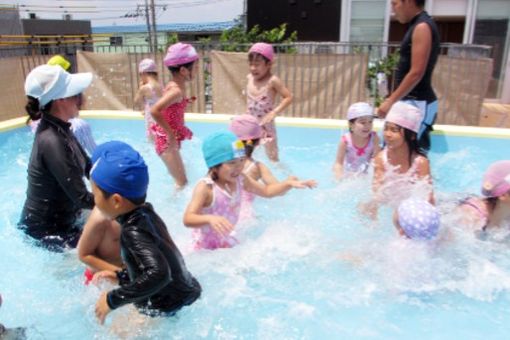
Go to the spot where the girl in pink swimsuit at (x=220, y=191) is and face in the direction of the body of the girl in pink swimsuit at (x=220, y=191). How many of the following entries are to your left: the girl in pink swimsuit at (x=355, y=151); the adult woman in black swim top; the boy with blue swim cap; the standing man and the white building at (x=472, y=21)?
3

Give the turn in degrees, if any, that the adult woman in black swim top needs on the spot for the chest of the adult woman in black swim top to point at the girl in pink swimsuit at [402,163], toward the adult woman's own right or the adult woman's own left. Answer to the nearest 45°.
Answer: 0° — they already face them

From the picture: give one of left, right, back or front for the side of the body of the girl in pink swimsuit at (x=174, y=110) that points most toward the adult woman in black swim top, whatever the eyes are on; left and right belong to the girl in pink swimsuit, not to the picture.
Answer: right

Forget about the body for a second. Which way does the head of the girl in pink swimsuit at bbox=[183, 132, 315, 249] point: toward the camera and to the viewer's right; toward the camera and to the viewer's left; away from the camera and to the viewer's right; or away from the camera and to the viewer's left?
toward the camera and to the viewer's right

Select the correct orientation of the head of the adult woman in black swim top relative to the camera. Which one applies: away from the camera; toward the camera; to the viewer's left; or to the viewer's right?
to the viewer's right

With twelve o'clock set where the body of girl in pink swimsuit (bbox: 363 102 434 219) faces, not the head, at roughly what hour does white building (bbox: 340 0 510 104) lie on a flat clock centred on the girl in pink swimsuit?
The white building is roughly at 5 o'clock from the girl in pink swimsuit.

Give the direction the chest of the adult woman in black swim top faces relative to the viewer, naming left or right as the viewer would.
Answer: facing to the right of the viewer

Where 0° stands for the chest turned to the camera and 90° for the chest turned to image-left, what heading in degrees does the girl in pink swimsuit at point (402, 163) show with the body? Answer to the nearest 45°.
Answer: approximately 45°

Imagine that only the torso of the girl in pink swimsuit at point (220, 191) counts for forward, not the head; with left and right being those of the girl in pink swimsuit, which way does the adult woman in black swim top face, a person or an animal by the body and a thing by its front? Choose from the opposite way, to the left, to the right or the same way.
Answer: to the left

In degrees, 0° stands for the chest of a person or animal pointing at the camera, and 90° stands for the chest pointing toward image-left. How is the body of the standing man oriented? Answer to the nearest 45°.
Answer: approximately 90°
